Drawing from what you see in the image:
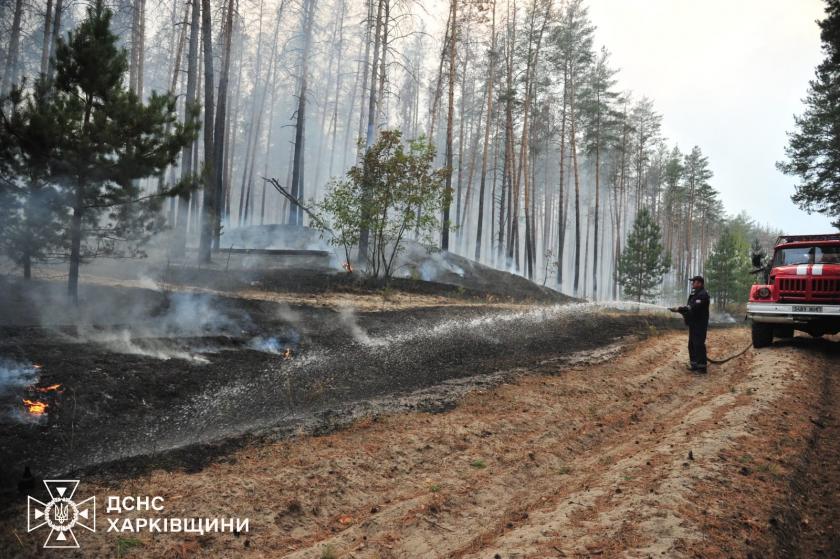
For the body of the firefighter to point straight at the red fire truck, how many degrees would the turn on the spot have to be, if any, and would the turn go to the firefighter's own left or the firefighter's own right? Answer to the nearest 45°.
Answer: approximately 135° to the firefighter's own right

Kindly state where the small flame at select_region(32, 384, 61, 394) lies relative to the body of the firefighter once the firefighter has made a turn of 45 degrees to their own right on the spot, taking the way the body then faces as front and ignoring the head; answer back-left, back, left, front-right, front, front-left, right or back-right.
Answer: left

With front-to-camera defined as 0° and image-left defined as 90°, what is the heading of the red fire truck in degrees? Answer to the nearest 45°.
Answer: approximately 0°

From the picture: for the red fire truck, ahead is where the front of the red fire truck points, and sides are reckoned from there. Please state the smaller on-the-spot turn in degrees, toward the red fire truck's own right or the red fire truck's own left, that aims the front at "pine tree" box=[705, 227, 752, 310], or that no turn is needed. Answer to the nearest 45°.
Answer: approximately 180°

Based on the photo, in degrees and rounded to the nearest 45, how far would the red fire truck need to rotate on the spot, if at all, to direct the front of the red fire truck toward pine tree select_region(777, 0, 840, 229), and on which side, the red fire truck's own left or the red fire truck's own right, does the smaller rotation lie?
approximately 180°

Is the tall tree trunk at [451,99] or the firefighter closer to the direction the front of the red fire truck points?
the firefighter

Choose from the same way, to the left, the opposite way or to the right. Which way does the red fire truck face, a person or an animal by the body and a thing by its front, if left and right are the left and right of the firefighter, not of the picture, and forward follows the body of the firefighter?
to the left

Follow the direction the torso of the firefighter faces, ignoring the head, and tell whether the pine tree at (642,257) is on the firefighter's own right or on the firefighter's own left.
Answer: on the firefighter's own right

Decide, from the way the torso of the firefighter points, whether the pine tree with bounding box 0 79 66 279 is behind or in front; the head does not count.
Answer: in front

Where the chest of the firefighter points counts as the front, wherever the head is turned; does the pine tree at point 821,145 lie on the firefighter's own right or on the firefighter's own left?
on the firefighter's own right

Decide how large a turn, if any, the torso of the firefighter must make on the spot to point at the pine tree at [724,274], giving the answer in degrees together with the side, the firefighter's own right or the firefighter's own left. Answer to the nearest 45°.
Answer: approximately 90° to the firefighter's own right

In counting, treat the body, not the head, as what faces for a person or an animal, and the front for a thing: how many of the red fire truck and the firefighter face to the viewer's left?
1

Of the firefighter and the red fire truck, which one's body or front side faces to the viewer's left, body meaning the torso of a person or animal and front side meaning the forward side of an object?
the firefighter

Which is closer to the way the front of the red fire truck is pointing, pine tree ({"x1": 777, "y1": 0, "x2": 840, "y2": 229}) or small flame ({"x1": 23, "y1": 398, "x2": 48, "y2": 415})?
the small flame

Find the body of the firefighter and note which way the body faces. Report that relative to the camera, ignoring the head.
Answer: to the viewer's left
